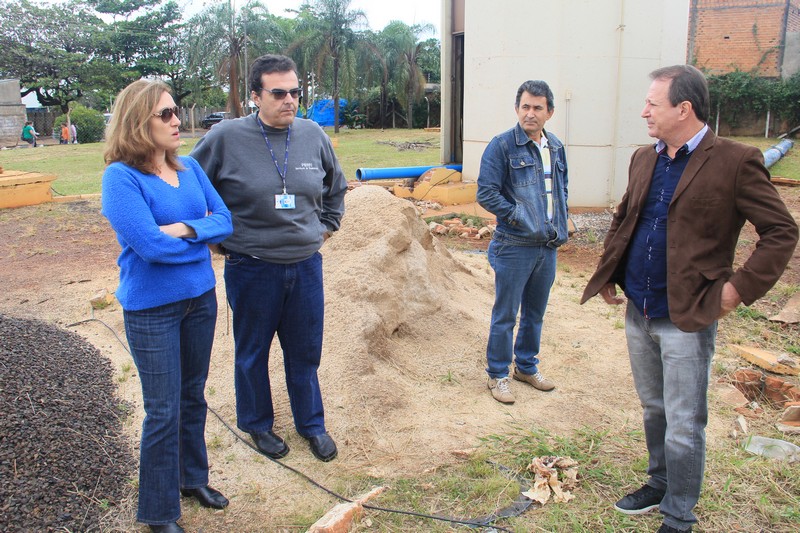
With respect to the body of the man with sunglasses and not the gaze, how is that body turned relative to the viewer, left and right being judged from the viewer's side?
facing the viewer and to the right of the viewer

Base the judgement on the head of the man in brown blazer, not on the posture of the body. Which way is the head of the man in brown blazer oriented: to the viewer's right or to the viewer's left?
to the viewer's left

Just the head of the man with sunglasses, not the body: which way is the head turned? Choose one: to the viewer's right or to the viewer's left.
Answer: to the viewer's right

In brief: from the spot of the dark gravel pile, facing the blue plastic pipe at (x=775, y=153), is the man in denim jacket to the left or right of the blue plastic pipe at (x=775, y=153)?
right

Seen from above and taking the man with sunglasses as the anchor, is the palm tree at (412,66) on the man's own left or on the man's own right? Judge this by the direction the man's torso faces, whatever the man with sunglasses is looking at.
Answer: on the man's own left

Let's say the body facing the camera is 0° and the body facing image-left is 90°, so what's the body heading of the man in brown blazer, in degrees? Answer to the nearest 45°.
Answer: approximately 45°

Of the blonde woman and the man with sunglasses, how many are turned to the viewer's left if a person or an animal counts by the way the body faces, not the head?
0

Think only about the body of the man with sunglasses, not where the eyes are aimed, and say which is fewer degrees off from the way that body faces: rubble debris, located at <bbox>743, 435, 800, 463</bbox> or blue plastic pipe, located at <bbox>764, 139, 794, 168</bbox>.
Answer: the rubble debris

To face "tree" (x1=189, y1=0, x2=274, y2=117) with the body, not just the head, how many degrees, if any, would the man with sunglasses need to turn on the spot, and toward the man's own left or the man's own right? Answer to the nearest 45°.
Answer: approximately 135° to the man's own left

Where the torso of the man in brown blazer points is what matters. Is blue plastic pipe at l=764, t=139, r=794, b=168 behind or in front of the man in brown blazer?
behind

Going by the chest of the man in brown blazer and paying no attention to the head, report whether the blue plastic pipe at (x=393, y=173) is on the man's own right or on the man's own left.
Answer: on the man's own right

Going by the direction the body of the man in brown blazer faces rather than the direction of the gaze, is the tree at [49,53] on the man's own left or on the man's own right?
on the man's own right

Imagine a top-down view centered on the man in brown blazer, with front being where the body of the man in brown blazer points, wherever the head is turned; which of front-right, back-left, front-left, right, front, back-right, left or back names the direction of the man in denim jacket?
right
